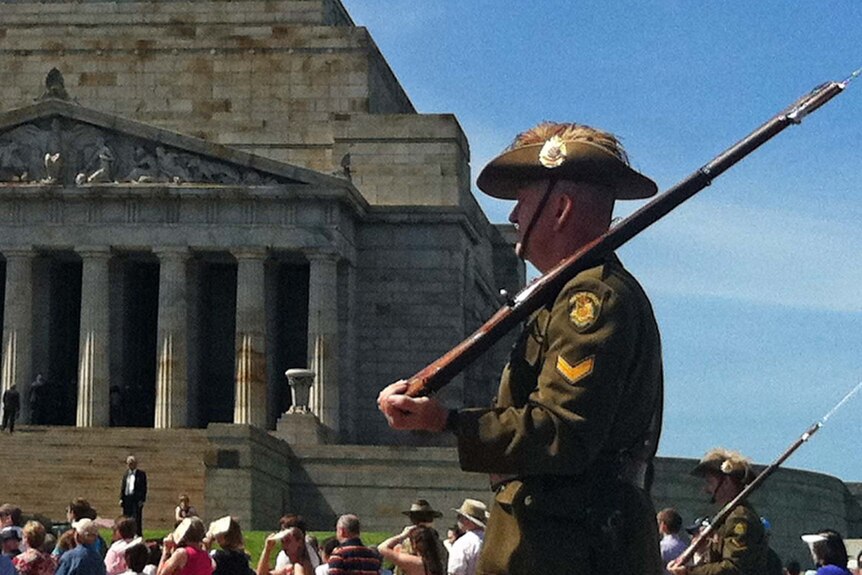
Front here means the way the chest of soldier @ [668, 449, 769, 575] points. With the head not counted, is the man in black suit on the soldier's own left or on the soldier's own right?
on the soldier's own right

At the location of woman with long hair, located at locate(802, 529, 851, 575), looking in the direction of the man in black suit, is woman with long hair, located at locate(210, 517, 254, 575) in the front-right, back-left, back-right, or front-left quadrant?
front-left

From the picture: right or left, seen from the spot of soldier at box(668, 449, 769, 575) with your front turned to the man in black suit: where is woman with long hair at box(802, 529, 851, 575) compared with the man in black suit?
right

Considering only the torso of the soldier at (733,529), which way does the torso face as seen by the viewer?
to the viewer's left

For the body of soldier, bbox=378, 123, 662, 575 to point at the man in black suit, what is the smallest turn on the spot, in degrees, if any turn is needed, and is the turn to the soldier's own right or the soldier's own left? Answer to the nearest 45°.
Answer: approximately 90° to the soldier's own right

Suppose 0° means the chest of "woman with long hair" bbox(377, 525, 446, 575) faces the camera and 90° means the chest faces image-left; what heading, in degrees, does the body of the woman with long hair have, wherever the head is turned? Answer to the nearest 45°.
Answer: approximately 135°

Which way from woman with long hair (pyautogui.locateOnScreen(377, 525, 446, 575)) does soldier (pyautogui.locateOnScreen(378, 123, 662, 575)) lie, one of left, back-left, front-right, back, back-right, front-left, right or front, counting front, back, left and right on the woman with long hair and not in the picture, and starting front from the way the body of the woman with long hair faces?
back-left

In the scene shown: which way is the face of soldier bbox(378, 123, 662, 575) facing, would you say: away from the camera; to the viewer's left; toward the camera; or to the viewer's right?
to the viewer's left

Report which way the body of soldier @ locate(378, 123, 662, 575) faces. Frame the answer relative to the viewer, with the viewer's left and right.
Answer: facing to the left of the viewer

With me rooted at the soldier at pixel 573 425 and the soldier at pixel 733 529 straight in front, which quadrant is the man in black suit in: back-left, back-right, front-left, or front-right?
front-left

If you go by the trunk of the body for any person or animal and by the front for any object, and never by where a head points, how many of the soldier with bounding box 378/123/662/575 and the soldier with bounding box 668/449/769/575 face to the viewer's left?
2
